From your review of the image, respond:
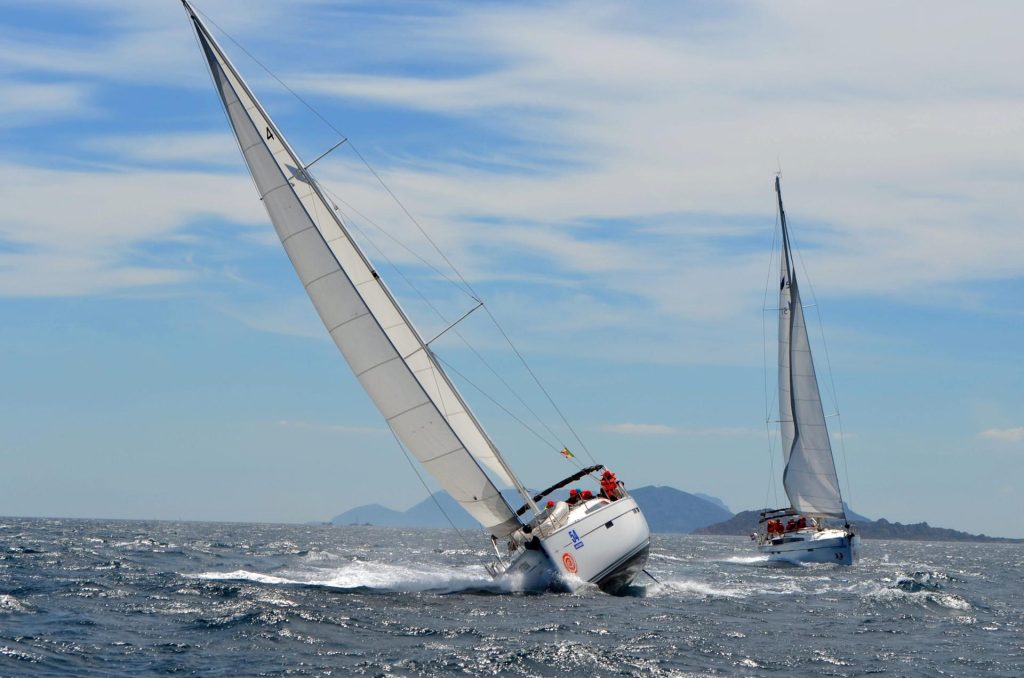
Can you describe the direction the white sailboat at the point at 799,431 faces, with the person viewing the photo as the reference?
facing the viewer and to the right of the viewer

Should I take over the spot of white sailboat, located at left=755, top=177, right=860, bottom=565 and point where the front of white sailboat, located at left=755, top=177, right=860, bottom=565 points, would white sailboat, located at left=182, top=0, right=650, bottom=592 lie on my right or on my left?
on my right
